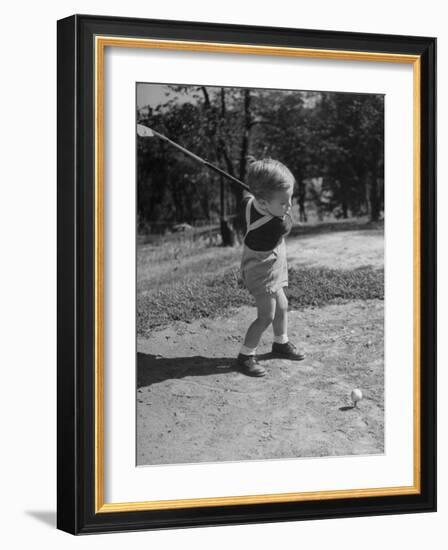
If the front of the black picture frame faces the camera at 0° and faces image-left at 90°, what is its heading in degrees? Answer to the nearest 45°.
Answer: approximately 315°
